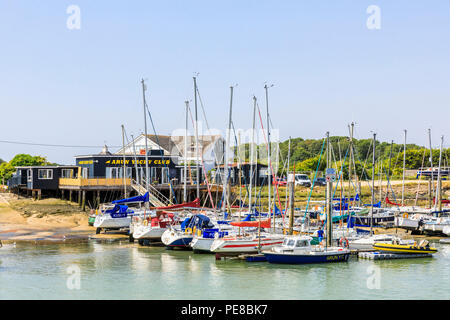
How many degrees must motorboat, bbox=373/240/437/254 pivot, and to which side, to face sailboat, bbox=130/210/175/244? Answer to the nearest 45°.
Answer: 0° — it already faces it

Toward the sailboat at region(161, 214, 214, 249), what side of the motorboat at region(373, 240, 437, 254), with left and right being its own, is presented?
front

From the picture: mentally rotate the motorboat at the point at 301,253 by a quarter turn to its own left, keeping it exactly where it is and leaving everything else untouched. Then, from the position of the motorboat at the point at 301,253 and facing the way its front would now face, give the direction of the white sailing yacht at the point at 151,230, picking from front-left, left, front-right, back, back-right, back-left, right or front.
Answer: back-right

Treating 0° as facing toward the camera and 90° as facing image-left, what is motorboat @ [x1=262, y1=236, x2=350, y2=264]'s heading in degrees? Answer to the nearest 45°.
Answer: approximately 90°

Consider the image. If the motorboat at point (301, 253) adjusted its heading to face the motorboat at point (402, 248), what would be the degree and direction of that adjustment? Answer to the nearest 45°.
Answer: approximately 135° to its right

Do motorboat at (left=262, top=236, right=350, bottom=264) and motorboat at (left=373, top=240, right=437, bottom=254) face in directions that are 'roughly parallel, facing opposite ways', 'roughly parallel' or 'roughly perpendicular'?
roughly parallel

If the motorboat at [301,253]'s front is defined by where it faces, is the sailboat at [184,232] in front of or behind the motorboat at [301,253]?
in front

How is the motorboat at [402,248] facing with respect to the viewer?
to the viewer's left

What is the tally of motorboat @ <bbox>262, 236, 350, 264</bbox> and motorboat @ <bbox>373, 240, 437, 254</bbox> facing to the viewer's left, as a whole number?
2

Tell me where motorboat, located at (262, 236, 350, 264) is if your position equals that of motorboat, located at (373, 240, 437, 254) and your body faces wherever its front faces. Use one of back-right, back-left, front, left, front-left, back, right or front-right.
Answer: front-left
